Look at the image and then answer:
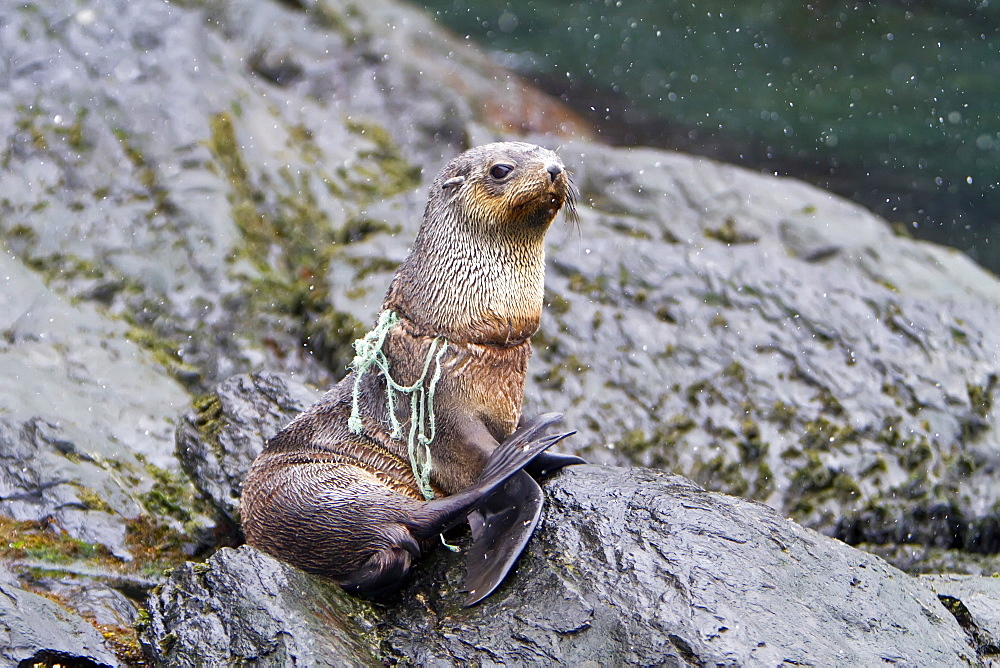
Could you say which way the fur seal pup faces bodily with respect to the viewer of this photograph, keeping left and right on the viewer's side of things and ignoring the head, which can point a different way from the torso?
facing to the right of the viewer

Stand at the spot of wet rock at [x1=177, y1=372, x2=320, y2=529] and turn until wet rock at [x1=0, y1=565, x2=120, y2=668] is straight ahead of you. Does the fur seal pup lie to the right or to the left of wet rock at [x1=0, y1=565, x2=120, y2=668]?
left

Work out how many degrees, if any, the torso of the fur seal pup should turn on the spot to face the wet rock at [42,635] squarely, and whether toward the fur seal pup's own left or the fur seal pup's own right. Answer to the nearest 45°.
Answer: approximately 135° to the fur seal pup's own right

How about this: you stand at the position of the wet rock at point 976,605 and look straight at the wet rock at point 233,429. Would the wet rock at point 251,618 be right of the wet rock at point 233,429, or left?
left

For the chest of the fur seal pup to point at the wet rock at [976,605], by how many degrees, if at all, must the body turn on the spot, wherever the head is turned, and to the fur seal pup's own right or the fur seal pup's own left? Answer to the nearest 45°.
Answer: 0° — it already faces it
